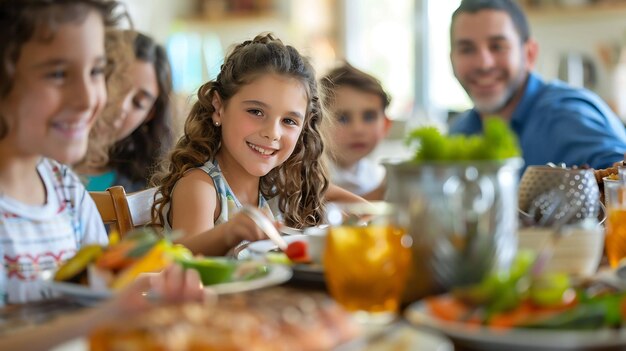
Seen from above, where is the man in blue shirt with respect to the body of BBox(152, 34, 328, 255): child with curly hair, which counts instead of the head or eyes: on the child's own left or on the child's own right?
on the child's own left

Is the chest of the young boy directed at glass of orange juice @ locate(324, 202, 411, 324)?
yes

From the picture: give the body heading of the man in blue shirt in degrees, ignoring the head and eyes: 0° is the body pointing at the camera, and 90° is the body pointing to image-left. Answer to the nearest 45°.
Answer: approximately 45°

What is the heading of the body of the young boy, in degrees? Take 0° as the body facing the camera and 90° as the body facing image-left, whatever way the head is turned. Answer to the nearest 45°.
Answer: approximately 0°

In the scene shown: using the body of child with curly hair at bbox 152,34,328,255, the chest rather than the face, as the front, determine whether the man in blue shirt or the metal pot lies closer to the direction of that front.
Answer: the metal pot
